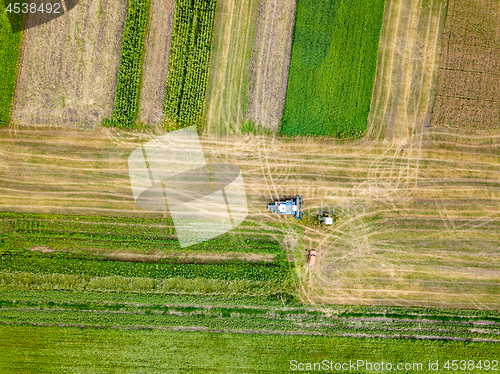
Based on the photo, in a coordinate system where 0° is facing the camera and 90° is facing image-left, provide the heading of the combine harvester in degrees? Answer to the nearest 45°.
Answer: approximately 270°
